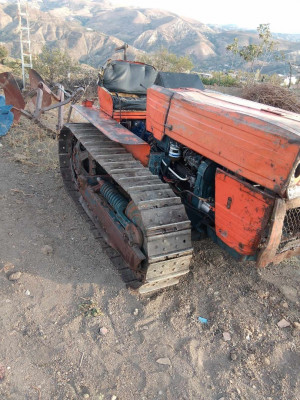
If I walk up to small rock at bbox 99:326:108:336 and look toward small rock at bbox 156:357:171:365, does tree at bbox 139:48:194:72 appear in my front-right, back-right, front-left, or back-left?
back-left

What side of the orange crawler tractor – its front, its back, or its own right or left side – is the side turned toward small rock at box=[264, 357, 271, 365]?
front

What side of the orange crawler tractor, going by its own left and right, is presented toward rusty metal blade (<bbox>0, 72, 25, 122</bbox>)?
back

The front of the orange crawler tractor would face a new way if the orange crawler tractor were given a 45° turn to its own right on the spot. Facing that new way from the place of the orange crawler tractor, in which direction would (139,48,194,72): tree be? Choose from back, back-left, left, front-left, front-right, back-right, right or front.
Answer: back

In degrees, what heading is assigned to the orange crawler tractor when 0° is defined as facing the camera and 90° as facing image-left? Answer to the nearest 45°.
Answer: approximately 315°

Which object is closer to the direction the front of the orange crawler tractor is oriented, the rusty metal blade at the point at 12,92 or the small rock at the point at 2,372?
the small rock

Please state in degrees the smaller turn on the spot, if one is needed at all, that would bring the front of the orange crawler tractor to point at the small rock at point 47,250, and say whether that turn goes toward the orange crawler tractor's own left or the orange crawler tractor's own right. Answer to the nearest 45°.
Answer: approximately 135° to the orange crawler tractor's own right

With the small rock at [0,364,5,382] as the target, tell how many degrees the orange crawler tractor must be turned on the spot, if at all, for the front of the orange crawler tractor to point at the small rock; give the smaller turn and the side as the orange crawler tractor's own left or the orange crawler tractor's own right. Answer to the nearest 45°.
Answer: approximately 90° to the orange crawler tractor's own right

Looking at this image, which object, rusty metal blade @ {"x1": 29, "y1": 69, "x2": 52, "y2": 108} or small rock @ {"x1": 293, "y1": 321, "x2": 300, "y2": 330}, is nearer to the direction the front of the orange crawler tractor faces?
the small rock

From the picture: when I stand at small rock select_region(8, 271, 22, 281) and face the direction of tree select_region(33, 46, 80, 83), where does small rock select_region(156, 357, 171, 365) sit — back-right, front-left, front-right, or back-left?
back-right
